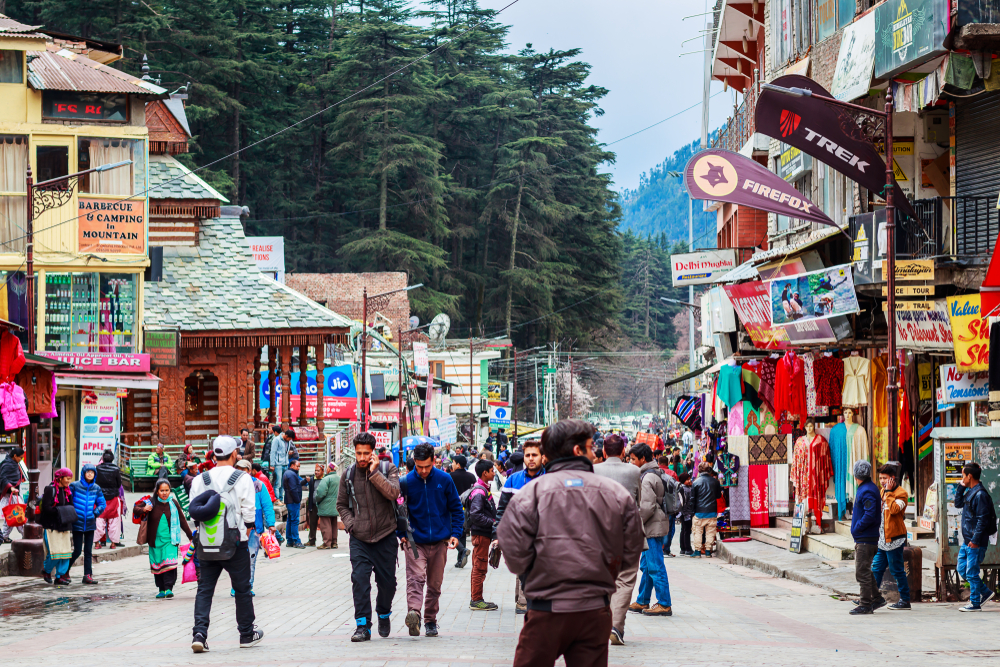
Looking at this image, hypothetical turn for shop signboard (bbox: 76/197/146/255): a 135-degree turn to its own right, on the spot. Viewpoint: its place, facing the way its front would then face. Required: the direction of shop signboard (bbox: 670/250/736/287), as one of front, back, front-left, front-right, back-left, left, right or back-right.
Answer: back-right

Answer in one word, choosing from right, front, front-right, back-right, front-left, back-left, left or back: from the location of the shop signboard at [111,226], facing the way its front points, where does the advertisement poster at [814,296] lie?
front-left

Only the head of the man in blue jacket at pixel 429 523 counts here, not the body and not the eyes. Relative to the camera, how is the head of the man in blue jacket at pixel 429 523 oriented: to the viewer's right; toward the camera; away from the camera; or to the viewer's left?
toward the camera

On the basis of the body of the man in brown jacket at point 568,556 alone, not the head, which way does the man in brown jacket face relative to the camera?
away from the camera

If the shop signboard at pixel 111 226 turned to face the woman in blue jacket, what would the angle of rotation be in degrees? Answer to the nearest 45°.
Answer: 0° — it already faces them

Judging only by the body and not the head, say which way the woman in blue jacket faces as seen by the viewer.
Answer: toward the camera

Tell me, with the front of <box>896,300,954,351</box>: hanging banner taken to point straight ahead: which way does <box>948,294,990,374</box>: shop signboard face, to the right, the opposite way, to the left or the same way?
the same way

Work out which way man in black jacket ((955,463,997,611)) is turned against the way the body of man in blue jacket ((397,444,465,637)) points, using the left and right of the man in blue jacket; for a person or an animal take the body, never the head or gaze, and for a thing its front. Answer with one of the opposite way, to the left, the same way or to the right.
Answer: to the right

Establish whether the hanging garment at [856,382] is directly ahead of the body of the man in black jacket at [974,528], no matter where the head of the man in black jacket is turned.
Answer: no

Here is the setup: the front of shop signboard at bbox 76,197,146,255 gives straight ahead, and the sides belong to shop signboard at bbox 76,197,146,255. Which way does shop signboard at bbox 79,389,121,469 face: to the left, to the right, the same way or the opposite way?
the same way

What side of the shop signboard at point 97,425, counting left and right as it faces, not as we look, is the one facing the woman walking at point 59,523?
front

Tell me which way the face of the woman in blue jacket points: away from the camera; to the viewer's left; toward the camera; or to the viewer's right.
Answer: toward the camera

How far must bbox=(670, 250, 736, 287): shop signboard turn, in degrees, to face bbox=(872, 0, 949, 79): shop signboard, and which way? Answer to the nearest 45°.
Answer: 0° — it already faces it

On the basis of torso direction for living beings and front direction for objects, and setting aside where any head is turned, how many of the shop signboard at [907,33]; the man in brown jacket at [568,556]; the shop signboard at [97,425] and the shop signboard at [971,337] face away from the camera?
1

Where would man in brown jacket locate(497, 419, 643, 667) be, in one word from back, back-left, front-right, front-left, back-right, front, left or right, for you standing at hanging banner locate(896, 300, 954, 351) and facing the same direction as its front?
front
